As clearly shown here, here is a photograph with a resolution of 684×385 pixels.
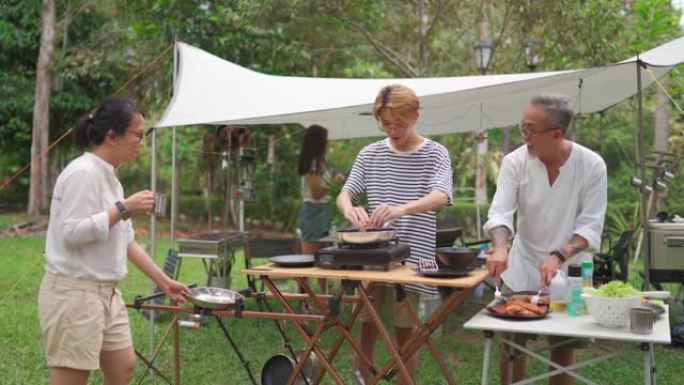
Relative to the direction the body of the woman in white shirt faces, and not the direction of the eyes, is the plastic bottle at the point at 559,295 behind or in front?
in front

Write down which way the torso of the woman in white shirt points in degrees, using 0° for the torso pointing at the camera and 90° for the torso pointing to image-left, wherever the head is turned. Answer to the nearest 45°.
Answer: approximately 270°

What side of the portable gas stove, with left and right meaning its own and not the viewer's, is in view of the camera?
back

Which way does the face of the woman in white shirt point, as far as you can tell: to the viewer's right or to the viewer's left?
to the viewer's right

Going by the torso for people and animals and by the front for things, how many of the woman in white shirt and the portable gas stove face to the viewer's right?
1

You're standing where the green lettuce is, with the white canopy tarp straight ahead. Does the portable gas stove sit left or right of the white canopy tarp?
left

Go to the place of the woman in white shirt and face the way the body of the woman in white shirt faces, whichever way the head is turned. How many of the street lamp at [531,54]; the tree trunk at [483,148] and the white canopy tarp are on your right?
0

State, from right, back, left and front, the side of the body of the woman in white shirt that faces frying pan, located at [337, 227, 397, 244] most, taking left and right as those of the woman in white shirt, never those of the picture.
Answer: front
